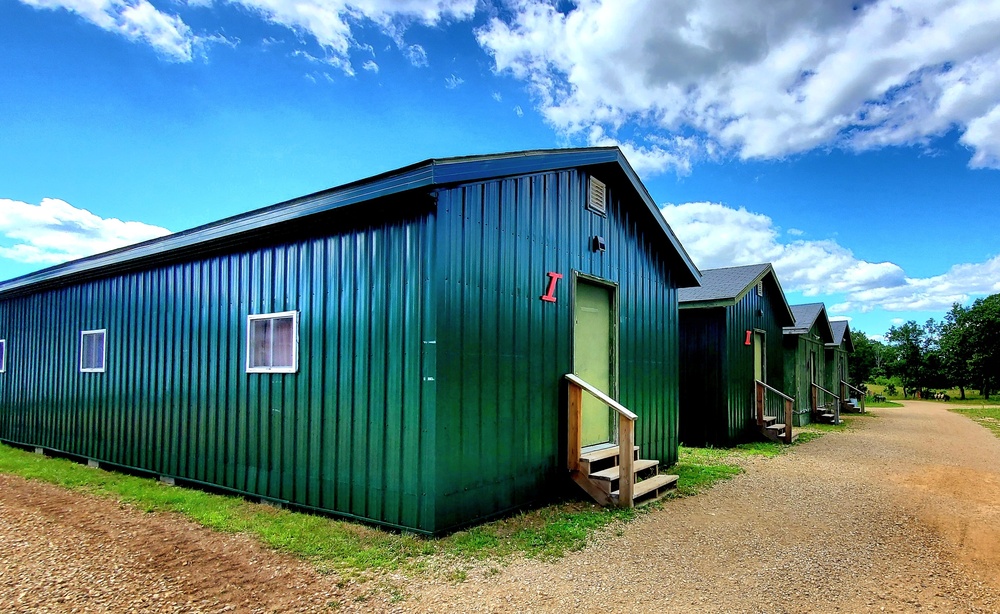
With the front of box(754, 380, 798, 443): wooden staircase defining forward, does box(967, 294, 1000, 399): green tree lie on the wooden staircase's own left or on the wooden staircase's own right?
on the wooden staircase's own left

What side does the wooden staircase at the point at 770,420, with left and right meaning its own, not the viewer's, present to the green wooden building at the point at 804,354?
left

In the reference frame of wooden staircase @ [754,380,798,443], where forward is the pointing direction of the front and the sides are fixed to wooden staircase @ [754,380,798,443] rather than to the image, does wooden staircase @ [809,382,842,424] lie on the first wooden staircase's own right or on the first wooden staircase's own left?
on the first wooden staircase's own left

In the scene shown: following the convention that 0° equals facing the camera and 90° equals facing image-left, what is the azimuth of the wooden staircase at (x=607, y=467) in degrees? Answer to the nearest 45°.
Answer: approximately 315°

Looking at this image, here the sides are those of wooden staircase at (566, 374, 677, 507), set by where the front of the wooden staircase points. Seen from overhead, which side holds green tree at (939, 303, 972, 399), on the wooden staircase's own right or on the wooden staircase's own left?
on the wooden staircase's own left

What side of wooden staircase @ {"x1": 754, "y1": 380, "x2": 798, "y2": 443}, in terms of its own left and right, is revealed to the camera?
right

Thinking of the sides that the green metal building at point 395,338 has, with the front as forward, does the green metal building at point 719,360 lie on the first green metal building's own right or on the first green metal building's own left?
on the first green metal building's own left

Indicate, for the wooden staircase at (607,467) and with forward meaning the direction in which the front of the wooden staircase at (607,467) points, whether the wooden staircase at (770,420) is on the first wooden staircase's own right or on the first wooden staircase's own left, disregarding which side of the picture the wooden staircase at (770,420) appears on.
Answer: on the first wooden staircase's own left

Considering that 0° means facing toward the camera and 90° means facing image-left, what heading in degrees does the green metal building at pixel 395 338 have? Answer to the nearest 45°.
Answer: approximately 315°

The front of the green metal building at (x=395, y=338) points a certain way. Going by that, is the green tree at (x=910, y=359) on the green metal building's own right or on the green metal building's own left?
on the green metal building's own left
